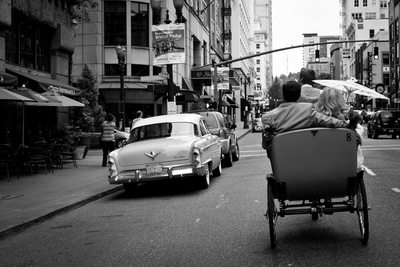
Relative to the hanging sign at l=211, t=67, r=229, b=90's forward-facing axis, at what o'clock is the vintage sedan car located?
The vintage sedan car is roughly at 12 o'clock from the hanging sign.

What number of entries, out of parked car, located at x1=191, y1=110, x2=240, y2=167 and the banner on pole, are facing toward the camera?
1

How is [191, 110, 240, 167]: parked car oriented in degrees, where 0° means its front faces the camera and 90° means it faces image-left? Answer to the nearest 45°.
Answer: approximately 225°

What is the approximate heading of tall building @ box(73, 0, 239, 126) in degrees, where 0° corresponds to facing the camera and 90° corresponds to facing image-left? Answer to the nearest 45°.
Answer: approximately 315°

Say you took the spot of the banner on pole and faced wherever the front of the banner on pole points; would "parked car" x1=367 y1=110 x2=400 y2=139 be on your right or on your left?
on your left

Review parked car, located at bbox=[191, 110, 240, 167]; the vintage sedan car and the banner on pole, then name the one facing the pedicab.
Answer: the banner on pole

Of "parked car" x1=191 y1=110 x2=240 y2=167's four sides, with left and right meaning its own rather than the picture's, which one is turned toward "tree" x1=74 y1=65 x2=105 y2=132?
left

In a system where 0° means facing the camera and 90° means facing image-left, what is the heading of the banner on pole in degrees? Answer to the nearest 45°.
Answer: approximately 0°

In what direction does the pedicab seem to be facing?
away from the camera

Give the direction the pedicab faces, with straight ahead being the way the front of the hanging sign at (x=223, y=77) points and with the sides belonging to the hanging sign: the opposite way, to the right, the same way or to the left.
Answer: the opposite way
